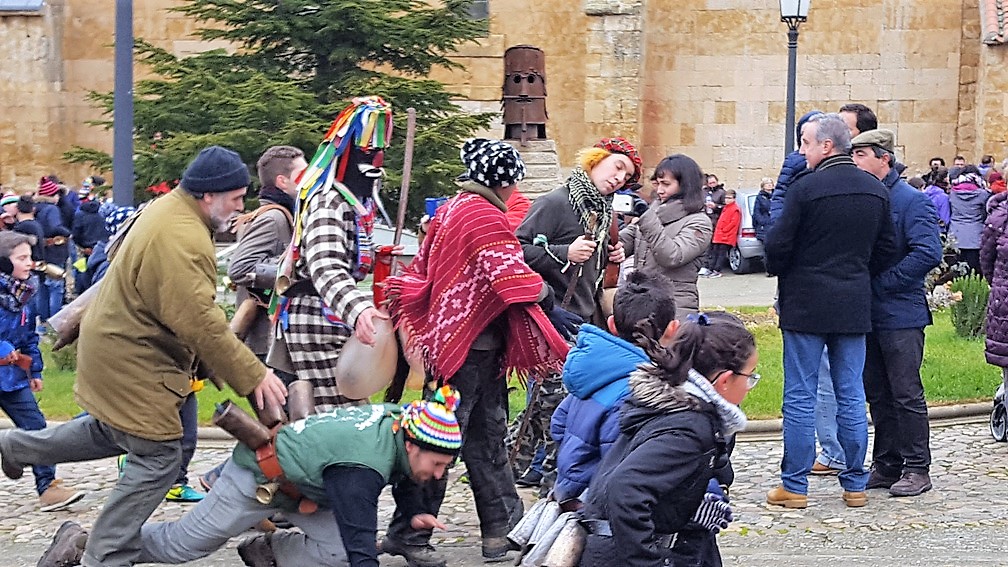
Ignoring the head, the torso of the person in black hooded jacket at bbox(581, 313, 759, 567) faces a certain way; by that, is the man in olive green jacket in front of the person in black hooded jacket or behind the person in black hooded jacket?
behind

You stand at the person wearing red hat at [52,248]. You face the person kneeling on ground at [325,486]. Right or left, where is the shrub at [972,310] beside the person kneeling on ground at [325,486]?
left

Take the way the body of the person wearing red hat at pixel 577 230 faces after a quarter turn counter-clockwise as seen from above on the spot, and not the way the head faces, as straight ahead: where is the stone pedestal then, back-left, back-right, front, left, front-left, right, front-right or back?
front-left

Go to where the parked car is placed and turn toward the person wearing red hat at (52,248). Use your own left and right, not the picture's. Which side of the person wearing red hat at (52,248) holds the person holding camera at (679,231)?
left

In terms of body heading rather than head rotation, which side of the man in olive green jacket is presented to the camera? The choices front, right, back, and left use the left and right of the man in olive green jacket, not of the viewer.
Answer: right

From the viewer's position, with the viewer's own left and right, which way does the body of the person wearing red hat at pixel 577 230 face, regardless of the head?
facing the viewer and to the right of the viewer

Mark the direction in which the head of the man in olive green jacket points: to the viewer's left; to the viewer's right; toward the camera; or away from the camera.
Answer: to the viewer's right

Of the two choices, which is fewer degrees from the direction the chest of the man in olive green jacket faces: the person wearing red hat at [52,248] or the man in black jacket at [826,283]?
the man in black jacket

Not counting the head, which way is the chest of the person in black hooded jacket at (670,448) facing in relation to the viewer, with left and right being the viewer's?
facing to the right of the viewer

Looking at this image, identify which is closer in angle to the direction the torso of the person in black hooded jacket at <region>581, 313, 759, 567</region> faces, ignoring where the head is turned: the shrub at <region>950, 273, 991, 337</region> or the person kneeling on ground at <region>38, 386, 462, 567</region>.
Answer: the shrub

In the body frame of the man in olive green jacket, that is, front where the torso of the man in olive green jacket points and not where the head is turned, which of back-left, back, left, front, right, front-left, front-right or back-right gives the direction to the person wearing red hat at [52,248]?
left

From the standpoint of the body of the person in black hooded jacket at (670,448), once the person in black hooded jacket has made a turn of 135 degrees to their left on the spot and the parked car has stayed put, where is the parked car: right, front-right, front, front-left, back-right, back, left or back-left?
front-right

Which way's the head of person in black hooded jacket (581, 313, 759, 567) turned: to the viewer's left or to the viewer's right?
to the viewer's right
